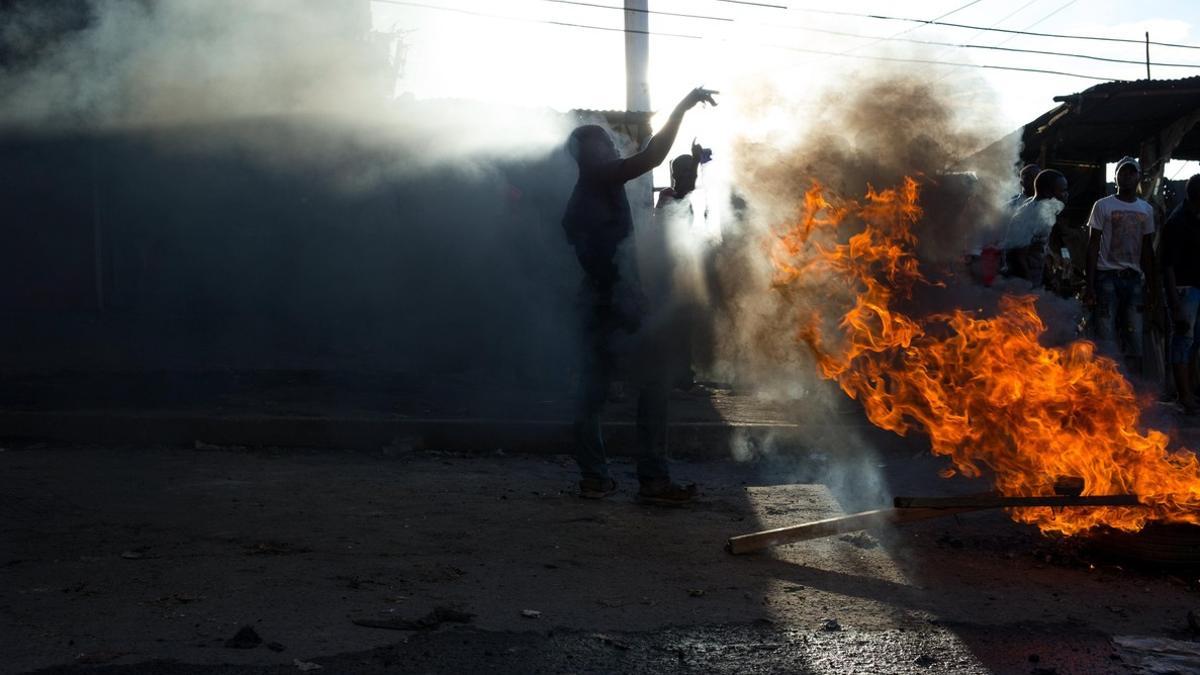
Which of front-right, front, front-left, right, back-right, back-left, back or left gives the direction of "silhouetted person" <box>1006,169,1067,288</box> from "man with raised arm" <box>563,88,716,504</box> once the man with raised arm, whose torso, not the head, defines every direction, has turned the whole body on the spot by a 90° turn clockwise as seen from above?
back-left

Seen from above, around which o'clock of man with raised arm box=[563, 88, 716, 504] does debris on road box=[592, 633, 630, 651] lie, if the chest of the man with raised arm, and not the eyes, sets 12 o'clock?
The debris on road is roughly at 3 o'clock from the man with raised arm.

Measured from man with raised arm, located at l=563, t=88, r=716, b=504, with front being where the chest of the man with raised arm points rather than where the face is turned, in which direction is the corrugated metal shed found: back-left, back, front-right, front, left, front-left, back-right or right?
front-left

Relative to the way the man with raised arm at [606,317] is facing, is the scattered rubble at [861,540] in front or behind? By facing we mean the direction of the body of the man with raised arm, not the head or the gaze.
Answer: in front

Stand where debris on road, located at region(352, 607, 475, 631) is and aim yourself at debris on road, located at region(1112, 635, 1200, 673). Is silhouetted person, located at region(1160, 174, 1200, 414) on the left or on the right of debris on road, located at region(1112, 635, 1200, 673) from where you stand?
left

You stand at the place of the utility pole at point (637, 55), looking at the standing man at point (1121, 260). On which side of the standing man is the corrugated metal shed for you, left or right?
left

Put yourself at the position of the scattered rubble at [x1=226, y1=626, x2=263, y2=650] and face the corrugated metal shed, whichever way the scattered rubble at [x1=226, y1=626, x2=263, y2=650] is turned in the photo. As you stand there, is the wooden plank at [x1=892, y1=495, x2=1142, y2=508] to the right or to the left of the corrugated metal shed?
right

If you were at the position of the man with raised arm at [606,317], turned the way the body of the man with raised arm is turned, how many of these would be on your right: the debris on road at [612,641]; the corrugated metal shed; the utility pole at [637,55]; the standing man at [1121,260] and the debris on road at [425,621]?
2

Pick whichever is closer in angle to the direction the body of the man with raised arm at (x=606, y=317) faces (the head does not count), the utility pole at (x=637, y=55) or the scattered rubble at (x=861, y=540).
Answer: the scattered rubble

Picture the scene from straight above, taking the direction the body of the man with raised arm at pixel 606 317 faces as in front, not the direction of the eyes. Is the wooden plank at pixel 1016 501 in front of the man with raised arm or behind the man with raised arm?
in front

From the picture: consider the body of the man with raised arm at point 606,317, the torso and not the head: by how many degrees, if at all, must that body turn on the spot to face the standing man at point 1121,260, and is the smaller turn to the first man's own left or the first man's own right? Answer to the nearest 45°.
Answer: approximately 45° to the first man's own left

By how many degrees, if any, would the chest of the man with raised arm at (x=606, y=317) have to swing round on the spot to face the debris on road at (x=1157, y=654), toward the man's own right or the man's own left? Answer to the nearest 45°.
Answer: approximately 45° to the man's own right

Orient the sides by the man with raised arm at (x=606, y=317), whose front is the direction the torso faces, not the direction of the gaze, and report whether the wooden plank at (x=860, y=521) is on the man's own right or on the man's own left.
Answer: on the man's own right

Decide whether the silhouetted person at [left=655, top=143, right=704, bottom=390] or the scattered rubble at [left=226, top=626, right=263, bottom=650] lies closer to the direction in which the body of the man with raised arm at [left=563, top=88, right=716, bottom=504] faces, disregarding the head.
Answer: the silhouetted person

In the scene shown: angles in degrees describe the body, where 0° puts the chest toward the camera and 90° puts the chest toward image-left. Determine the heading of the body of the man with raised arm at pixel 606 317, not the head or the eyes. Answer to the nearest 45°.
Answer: approximately 270°
